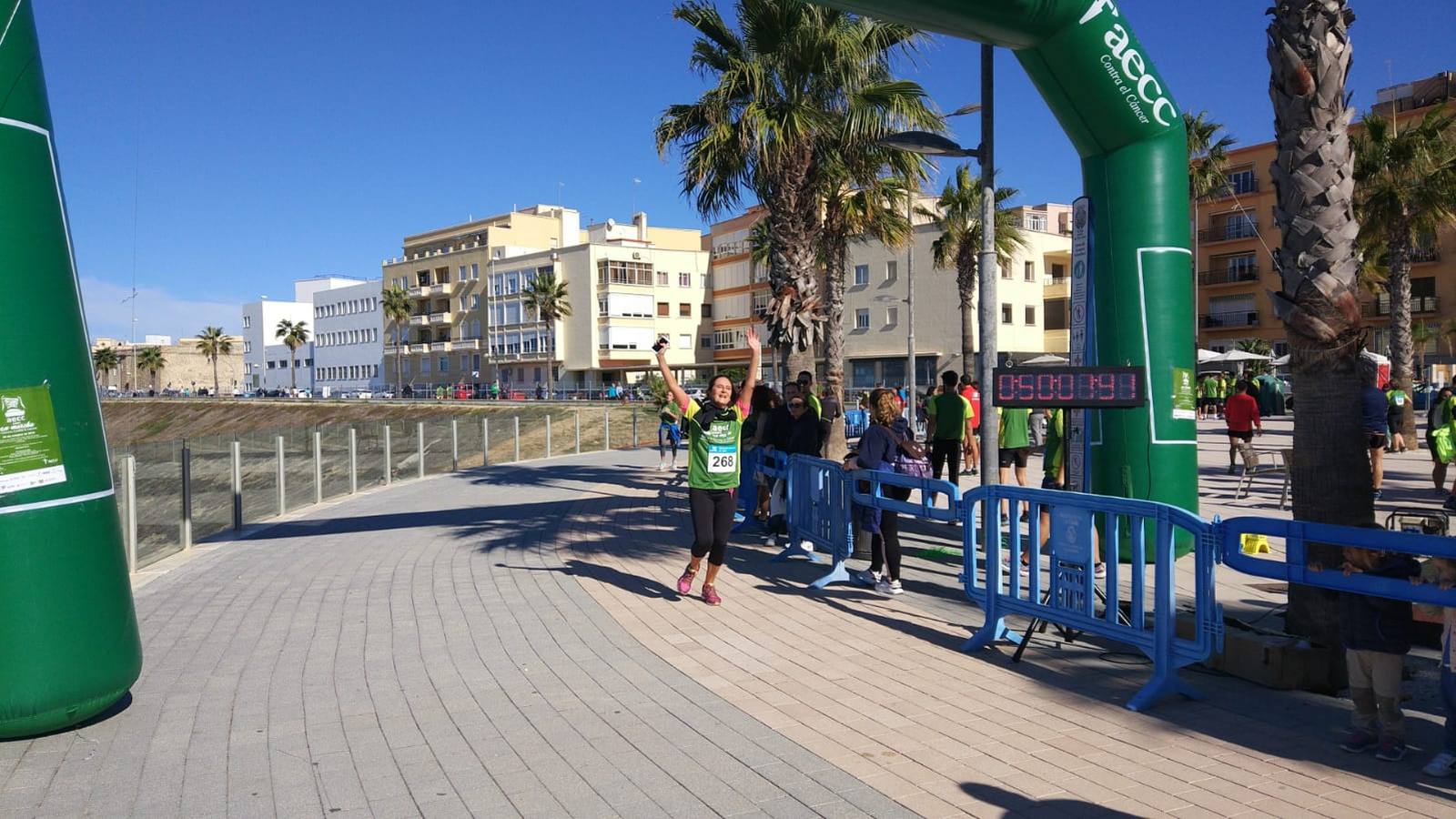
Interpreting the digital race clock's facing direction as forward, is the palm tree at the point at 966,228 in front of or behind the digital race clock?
behind

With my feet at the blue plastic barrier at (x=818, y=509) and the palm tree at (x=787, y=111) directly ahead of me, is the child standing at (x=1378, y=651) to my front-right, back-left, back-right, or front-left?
back-right

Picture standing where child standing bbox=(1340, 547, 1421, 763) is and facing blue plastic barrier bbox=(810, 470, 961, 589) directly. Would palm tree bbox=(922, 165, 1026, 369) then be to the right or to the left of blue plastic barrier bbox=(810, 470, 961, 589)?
right

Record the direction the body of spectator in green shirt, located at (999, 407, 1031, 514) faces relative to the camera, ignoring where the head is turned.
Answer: away from the camera

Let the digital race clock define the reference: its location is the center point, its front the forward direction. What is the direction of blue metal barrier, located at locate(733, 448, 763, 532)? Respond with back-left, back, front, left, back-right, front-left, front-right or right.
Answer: back-right

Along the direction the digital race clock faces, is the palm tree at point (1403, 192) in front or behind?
behind

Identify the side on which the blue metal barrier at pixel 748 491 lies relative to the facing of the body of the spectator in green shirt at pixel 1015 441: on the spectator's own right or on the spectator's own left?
on the spectator's own left

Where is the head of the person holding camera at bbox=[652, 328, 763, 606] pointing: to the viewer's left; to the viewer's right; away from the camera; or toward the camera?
toward the camera

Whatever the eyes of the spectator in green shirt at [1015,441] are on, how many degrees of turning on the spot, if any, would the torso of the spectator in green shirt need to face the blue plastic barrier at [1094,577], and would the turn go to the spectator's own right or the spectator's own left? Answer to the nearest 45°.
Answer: approximately 180°

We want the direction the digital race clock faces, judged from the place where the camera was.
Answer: facing the viewer

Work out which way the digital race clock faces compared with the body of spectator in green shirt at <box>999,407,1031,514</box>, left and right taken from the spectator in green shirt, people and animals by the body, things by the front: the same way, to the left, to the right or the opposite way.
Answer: the opposite way
